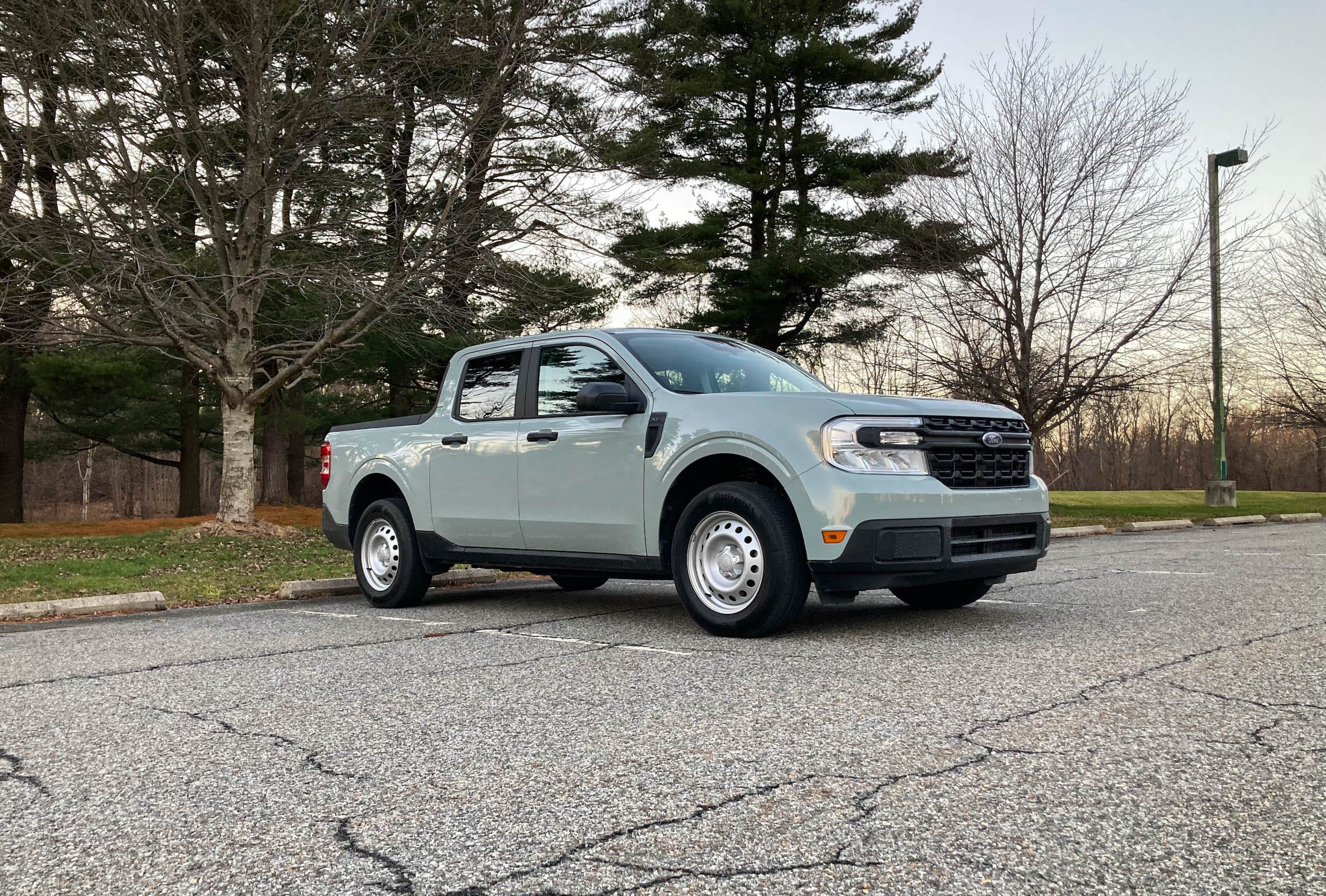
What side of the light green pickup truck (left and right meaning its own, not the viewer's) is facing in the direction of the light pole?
left

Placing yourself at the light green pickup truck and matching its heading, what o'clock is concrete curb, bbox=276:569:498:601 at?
The concrete curb is roughly at 6 o'clock from the light green pickup truck.

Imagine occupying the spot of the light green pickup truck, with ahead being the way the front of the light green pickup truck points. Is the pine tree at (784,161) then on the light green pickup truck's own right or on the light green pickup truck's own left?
on the light green pickup truck's own left

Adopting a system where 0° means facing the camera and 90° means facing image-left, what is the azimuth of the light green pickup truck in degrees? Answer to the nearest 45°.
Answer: approximately 315°

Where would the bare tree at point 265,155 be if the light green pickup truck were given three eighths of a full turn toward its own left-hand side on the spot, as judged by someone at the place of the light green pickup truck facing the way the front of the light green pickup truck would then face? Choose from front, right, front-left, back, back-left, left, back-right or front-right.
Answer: front-left

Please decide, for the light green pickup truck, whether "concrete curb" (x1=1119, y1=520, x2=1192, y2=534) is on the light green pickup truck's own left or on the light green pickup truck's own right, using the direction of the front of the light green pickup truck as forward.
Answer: on the light green pickup truck's own left

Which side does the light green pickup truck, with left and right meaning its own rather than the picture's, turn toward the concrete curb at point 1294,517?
left

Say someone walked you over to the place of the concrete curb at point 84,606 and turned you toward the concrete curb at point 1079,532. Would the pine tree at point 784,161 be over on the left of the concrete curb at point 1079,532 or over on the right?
left
